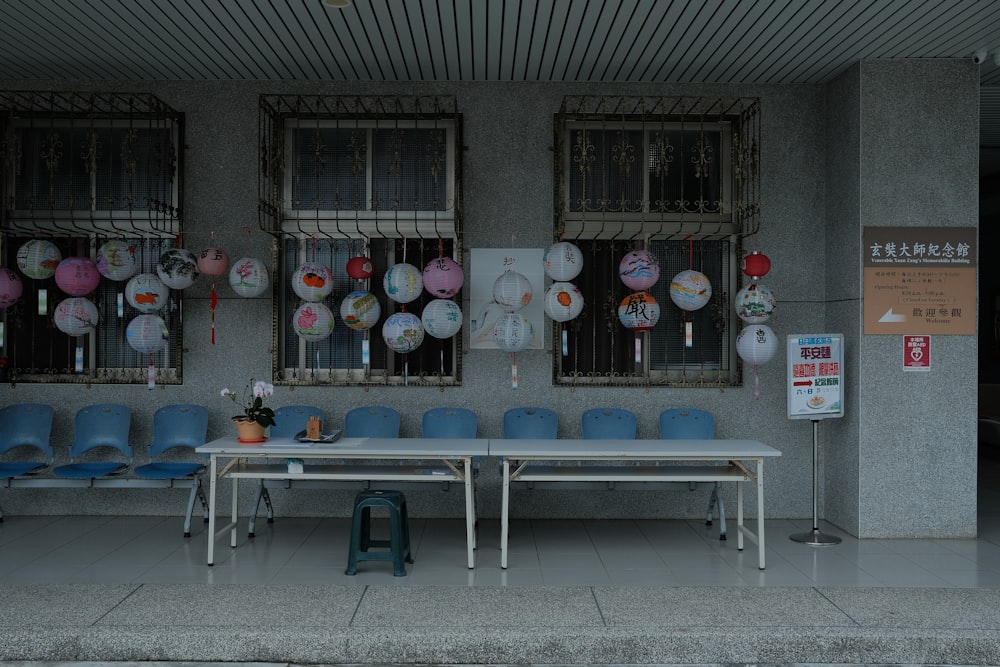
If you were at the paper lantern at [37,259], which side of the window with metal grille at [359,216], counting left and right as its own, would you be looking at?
right

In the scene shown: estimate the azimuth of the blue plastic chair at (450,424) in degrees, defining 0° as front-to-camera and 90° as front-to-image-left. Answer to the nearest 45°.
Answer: approximately 0°

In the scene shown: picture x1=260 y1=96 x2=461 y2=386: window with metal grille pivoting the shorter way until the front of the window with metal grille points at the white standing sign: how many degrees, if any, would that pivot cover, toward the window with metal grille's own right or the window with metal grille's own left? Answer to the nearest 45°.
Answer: approximately 90° to the window with metal grille's own left

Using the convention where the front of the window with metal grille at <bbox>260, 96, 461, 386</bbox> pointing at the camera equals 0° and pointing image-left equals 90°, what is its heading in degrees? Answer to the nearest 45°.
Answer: approximately 0°

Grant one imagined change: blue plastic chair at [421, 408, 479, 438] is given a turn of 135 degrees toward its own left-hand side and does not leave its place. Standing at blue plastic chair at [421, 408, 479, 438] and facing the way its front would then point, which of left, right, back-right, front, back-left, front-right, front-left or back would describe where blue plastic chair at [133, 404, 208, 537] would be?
back-left

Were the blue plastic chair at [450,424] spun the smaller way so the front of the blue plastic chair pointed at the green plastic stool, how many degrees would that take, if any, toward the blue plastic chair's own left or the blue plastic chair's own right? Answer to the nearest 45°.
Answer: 0° — it already faces it

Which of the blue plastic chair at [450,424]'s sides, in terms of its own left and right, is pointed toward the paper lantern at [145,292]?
right
